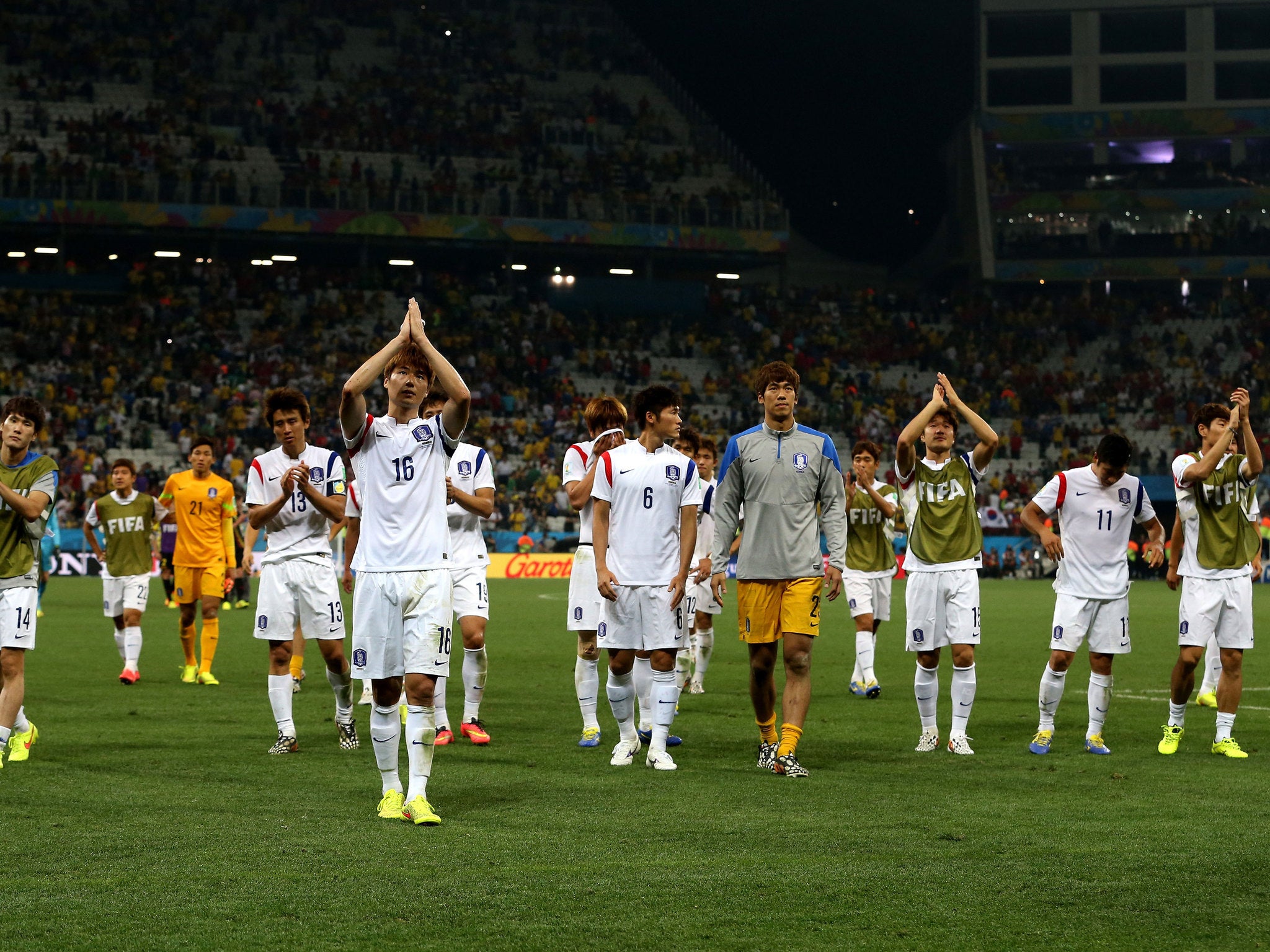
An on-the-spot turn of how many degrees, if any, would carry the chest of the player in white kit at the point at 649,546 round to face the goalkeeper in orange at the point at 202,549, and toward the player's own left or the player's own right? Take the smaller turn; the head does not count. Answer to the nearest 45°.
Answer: approximately 135° to the player's own right

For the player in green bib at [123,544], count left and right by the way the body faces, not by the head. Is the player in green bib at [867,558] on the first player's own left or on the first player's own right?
on the first player's own left

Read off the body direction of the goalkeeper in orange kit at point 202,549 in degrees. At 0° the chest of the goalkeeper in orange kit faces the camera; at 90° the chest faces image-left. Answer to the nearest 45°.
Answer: approximately 0°

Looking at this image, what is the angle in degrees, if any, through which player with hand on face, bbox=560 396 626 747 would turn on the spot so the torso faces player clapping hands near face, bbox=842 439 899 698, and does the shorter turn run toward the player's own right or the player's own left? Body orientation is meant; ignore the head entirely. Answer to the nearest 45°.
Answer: approximately 90° to the player's own left

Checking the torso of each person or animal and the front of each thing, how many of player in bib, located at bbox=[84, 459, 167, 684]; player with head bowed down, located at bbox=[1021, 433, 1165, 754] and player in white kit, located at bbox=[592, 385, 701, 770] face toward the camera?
3

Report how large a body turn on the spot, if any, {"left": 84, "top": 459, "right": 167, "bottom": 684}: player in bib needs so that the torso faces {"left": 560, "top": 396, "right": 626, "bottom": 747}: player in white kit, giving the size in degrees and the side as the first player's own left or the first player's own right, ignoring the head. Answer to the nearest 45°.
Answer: approximately 45° to the first player's own left

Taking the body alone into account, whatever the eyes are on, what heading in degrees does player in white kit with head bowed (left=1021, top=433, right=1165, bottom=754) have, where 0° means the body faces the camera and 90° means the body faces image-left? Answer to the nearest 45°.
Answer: approximately 0°

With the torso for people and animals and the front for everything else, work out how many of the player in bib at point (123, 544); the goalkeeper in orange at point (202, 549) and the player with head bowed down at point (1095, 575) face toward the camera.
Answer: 3

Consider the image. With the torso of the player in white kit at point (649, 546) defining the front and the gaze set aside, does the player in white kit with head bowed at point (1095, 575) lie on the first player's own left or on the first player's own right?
on the first player's own left
